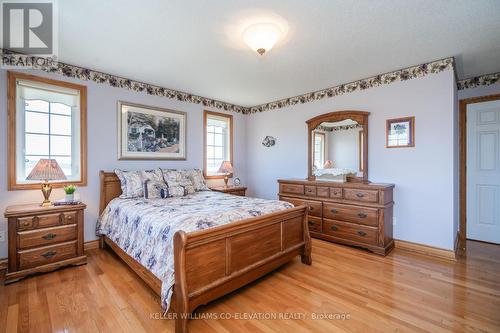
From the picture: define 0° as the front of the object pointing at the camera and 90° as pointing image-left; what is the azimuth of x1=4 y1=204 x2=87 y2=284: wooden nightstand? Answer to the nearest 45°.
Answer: approximately 315°

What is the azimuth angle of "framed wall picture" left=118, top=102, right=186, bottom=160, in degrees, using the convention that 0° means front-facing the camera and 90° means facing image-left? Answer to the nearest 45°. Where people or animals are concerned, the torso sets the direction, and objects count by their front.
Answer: approximately 315°

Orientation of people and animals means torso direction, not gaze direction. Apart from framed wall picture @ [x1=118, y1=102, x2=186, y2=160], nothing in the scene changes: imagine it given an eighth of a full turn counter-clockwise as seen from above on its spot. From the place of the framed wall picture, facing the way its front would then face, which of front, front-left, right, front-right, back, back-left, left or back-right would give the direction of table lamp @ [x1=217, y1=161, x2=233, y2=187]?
front

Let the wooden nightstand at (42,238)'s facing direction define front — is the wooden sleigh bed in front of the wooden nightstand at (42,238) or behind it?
in front

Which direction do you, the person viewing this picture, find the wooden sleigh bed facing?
facing the viewer and to the right of the viewer

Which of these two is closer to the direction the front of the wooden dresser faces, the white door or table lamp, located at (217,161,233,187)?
the table lamp

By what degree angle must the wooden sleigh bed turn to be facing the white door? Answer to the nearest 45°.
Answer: approximately 45° to its left
